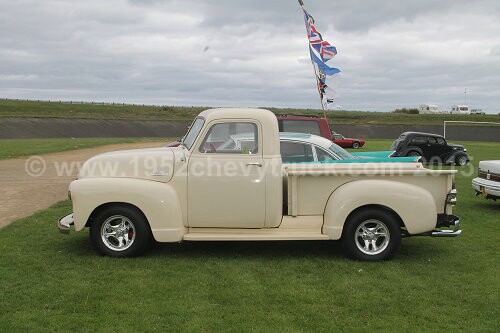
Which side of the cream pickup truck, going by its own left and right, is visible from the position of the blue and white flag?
right

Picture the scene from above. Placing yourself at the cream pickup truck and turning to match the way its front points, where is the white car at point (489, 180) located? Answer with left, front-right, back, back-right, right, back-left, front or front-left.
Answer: back-right

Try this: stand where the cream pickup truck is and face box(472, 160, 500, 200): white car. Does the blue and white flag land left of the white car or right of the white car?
left

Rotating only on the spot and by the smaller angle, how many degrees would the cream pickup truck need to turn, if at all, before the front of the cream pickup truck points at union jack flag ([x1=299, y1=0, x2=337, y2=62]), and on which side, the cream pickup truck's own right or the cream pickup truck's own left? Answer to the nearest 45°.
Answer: approximately 90° to the cream pickup truck's own right

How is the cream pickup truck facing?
to the viewer's left

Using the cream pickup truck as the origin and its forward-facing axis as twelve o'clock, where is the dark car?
The dark car is roughly at 4 o'clock from the cream pickup truck.
